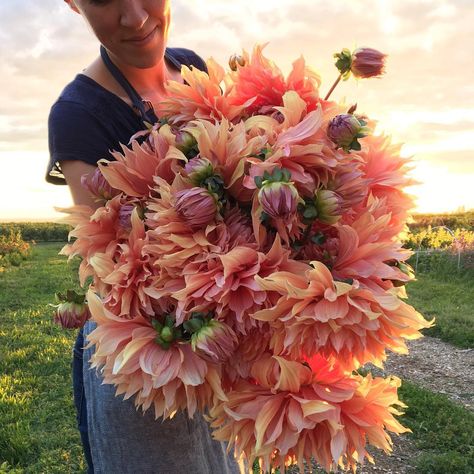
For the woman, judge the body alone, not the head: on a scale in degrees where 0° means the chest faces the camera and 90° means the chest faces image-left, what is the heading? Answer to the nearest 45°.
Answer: approximately 315°

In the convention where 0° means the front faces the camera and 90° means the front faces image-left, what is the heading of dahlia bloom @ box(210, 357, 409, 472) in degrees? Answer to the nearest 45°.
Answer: approximately 0°

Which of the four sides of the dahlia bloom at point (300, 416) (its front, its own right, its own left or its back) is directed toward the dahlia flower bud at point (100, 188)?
right

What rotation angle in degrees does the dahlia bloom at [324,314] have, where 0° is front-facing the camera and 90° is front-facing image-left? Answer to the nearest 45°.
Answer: approximately 0°
